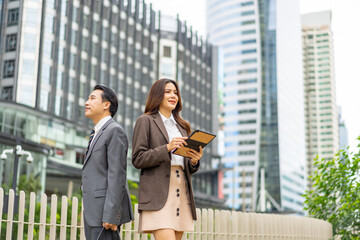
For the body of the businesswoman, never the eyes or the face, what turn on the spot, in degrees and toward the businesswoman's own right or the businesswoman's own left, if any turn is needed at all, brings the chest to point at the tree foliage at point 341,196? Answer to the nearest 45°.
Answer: approximately 90° to the businesswoman's own left

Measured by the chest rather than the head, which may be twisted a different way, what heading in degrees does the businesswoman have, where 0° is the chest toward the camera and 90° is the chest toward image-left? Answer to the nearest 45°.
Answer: approximately 315°

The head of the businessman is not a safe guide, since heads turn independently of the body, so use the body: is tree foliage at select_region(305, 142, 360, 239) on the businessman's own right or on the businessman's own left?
on the businessman's own right
